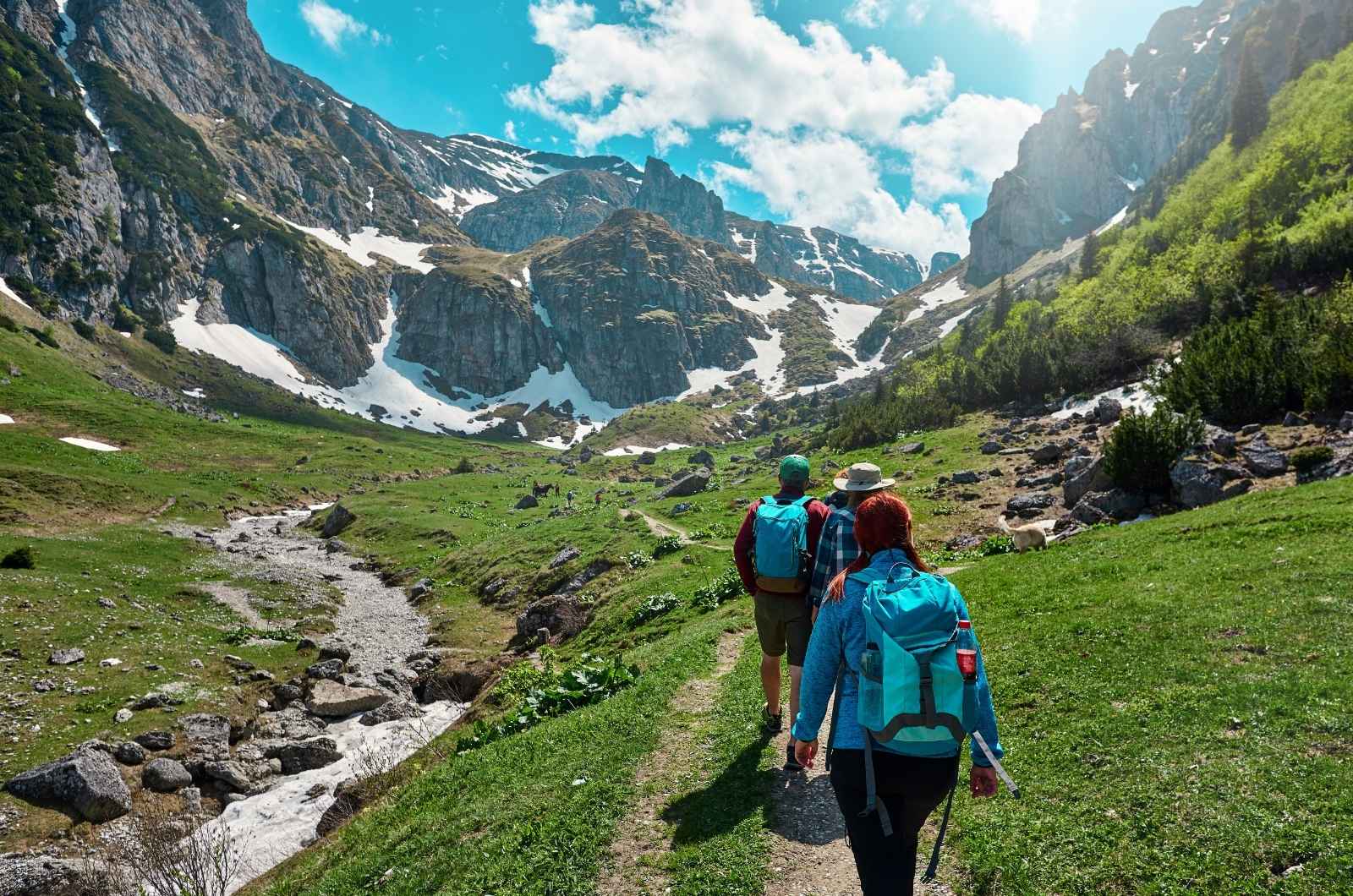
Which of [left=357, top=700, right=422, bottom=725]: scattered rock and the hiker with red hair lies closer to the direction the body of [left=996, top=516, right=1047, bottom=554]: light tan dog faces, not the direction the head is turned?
the scattered rock

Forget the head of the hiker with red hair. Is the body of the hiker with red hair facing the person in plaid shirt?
yes

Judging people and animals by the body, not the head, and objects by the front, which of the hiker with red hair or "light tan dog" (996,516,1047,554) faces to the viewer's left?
the light tan dog

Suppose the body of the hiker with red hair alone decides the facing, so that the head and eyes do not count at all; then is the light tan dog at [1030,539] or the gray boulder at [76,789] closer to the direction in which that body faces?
the light tan dog

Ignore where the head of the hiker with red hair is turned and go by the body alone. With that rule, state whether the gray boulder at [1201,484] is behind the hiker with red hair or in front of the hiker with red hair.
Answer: in front

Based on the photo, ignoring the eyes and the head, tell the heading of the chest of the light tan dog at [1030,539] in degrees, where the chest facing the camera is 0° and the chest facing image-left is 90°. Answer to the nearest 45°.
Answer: approximately 90°

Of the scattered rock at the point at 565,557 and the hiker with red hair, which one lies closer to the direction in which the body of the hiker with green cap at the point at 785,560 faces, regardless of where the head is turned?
the scattered rock

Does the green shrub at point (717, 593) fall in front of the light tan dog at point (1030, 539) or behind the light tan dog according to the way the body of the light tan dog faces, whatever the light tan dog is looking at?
in front

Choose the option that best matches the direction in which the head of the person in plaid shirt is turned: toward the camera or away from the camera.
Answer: away from the camera

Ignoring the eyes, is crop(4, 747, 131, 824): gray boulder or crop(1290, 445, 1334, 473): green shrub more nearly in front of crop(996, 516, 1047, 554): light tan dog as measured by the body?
the gray boulder

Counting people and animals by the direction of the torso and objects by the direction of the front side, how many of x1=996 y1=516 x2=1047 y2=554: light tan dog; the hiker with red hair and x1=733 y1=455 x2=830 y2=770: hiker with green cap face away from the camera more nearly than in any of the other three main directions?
2

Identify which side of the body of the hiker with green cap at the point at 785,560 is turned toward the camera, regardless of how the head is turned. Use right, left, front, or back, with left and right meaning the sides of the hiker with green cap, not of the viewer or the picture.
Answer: back

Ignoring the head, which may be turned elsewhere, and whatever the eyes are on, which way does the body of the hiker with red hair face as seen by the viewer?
away from the camera

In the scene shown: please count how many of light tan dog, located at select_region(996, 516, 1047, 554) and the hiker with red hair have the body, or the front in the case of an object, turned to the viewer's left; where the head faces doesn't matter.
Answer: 1

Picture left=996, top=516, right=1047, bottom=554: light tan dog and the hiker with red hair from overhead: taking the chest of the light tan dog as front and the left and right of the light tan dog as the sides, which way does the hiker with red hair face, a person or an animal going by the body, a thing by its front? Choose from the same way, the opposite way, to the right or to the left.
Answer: to the right
